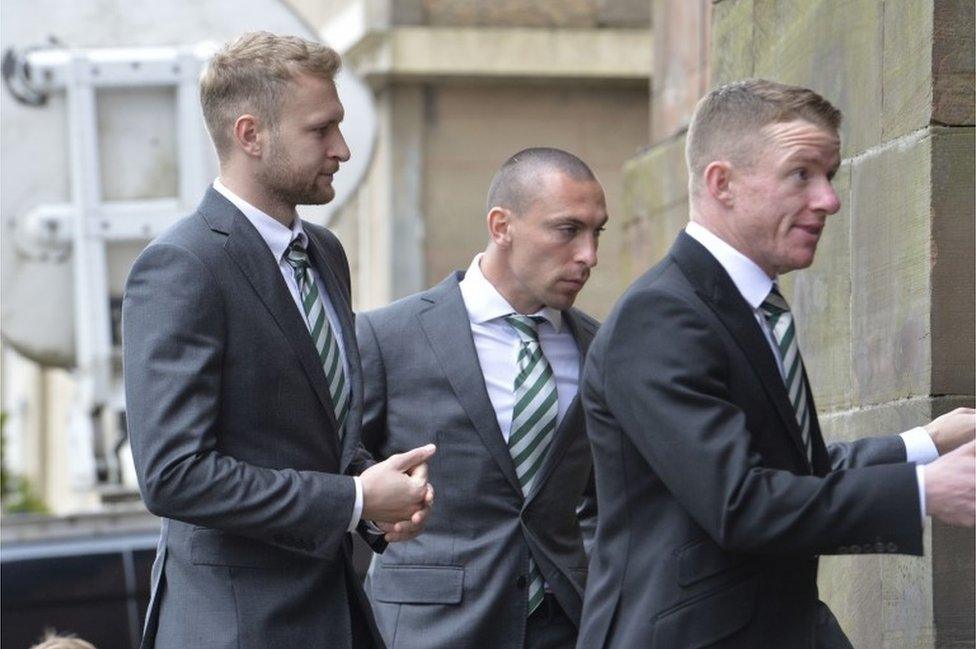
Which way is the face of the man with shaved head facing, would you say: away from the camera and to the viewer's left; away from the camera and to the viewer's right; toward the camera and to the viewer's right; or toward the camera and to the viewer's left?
toward the camera and to the viewer's right

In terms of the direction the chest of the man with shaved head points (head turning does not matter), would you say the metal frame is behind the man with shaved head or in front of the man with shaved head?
behind
